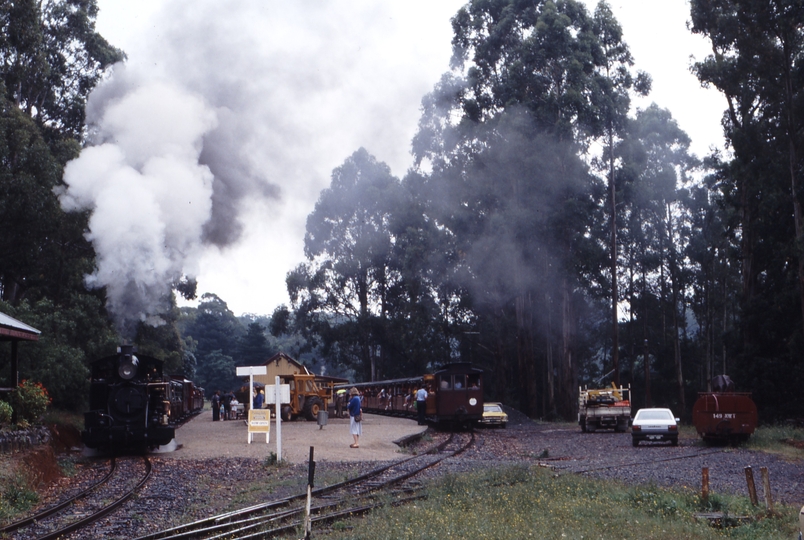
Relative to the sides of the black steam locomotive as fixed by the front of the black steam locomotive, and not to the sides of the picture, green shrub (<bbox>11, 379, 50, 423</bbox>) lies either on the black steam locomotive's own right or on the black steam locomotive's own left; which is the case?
on the black steam locomotive's own right

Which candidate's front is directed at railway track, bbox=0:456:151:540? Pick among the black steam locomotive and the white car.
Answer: the black steam locomotive

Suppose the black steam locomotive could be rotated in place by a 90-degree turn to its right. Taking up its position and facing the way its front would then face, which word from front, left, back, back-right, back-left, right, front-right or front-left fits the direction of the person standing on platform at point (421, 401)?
back-right

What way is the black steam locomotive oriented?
toward the camera

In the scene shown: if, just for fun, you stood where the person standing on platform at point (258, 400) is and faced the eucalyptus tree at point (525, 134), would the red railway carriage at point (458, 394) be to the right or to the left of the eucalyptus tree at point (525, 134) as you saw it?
right

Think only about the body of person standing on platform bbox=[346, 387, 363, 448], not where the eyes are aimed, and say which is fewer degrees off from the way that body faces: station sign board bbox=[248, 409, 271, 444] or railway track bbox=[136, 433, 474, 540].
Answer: the station sign board

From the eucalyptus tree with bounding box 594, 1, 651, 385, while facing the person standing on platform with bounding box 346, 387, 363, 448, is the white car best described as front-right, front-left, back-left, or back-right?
front-left

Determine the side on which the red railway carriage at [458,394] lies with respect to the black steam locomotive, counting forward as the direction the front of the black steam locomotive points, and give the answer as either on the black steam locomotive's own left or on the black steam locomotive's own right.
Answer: on the black steam locomotive's own left

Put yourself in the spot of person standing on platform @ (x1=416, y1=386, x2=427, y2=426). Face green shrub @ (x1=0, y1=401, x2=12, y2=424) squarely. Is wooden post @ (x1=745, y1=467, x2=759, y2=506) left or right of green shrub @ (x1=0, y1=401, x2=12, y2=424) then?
left
